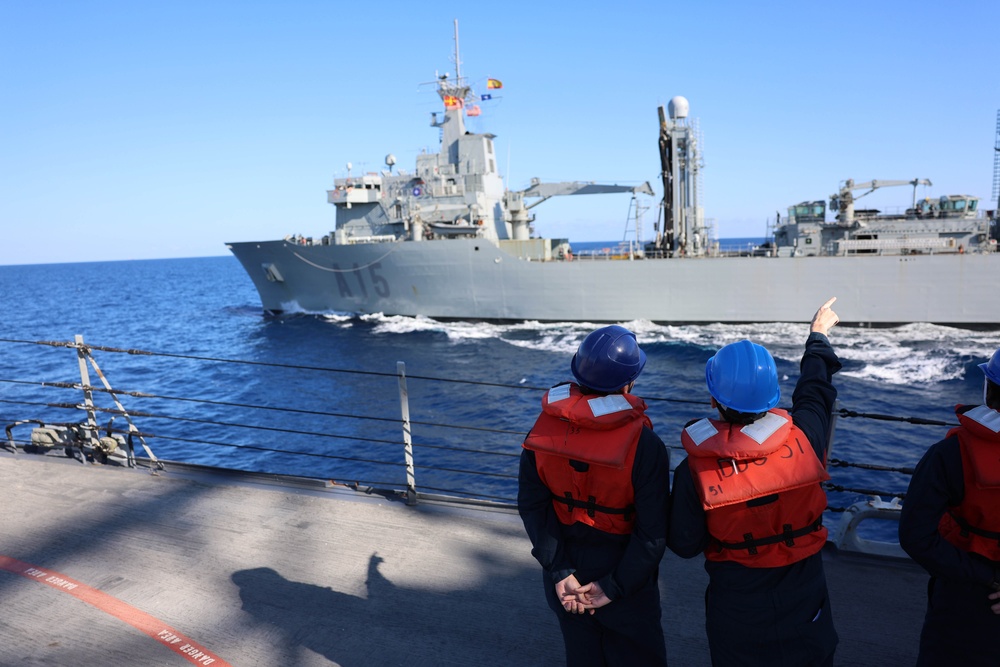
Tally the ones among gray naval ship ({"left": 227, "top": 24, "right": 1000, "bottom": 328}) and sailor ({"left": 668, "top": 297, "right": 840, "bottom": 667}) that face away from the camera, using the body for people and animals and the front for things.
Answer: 1

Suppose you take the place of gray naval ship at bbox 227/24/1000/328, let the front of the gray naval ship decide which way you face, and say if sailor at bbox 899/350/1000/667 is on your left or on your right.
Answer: on your left

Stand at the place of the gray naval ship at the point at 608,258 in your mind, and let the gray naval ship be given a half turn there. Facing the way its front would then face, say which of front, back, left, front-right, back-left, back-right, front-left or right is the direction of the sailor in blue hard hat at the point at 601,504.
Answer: right

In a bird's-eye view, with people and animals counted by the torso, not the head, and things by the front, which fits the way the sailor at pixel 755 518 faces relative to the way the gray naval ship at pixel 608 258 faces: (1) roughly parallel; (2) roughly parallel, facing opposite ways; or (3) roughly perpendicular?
roughly perpendicular

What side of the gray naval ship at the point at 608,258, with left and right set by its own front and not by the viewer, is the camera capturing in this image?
left

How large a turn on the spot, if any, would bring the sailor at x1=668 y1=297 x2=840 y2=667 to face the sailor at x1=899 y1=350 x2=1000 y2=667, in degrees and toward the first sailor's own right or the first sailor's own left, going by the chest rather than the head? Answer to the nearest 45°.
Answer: approximately 45° to the first sailor's own right

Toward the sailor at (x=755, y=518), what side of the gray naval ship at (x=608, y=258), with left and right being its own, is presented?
left

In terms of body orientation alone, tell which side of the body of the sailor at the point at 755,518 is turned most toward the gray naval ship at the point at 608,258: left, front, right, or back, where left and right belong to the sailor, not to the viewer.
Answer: front

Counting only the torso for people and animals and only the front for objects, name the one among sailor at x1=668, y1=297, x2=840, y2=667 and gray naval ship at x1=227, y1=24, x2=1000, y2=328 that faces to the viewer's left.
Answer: the gray naval ship

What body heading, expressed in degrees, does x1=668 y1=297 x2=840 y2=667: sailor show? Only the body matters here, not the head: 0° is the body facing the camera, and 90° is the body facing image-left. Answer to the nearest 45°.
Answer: approximately 180°
